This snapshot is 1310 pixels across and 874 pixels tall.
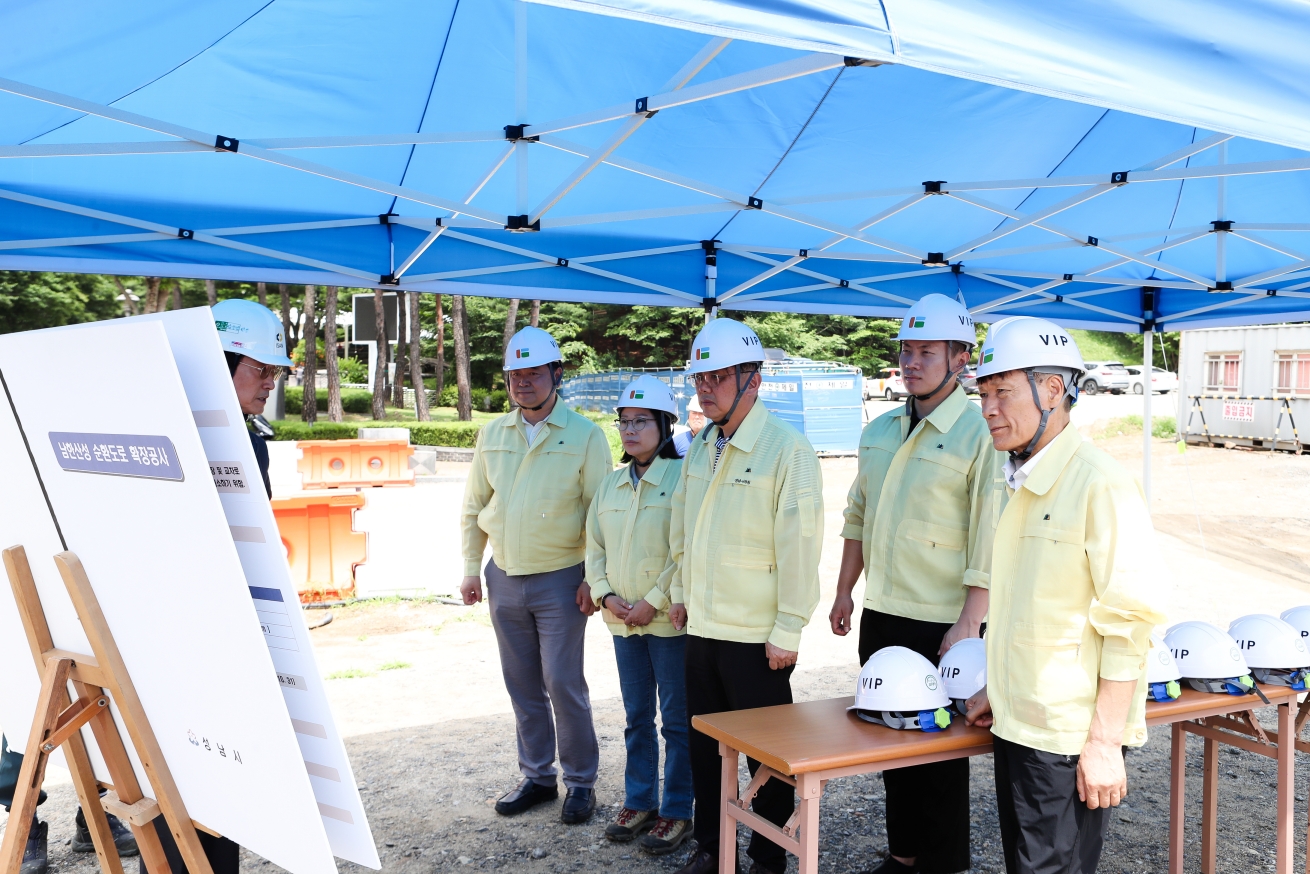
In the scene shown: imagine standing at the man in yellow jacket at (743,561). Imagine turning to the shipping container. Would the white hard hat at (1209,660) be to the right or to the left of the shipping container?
right

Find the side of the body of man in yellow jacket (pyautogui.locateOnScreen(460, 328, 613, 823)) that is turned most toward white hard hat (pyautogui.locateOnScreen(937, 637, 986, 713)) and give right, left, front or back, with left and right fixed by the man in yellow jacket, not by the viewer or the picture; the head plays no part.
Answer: left

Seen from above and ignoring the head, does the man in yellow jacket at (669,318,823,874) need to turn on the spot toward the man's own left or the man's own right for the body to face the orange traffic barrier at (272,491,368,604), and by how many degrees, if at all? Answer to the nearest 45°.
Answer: approximately 90° to the man's own right

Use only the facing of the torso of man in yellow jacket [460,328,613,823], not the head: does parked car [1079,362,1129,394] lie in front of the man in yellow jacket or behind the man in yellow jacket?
behind

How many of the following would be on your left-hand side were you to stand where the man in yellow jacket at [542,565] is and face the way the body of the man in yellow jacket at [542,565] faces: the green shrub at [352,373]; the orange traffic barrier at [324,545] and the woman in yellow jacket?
1

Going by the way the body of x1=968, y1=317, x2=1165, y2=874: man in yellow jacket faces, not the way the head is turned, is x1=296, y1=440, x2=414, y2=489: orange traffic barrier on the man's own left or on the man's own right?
on the man's own right

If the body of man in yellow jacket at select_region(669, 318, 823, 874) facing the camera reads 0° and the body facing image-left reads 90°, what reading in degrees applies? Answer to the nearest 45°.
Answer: approximately 45°

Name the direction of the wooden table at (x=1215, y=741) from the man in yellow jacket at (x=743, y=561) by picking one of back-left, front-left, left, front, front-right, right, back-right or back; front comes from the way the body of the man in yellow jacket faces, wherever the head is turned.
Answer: back-left

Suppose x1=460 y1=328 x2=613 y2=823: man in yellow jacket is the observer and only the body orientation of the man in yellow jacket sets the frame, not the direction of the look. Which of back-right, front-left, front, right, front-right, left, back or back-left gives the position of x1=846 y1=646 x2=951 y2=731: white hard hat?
left

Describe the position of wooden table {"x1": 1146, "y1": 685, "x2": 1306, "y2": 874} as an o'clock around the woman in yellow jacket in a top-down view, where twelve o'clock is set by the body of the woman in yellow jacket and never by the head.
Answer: The wooden table is roughly at 8 o'clock from the woman in yellow jacket.
